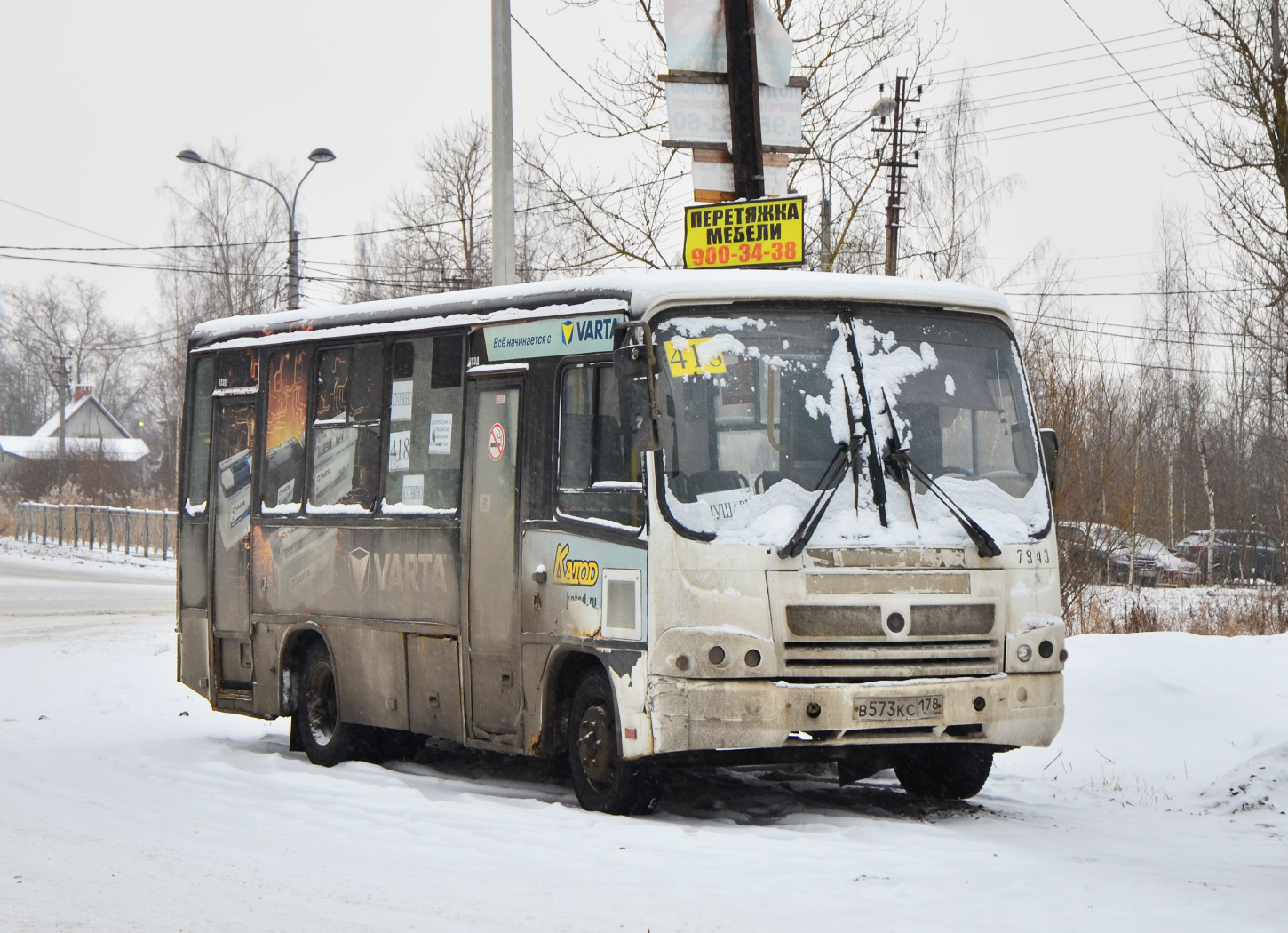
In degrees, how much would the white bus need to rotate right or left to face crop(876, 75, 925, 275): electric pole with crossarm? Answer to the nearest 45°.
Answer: approximately 135° to its left

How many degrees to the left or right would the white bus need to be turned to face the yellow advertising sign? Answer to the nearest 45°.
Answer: approximately 135° to its left

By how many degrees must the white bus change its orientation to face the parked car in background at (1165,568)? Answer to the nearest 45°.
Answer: approximately 90° to its left

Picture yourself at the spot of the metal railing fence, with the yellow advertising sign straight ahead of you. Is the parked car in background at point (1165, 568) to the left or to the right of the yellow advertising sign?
left

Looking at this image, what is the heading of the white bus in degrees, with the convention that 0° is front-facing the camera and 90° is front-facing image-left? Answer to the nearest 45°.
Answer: approximately 315°

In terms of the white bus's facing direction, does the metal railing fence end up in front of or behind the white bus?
behind

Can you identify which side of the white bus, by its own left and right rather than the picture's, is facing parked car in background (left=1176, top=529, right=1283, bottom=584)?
left

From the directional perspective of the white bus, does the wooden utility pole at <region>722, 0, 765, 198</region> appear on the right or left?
on its left

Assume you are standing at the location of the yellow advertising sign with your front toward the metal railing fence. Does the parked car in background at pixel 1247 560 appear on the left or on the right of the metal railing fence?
right

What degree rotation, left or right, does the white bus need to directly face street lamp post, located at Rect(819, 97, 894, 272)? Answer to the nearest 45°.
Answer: approximately 135° to its left
